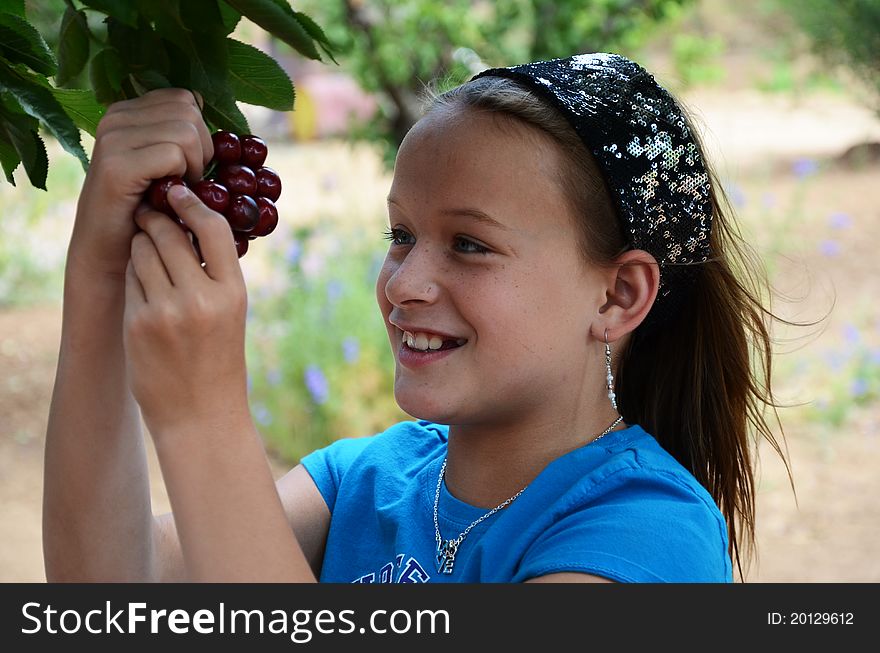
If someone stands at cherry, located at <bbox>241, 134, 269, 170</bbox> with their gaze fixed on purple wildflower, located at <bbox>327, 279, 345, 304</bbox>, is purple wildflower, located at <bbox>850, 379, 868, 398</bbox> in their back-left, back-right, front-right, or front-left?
front-right

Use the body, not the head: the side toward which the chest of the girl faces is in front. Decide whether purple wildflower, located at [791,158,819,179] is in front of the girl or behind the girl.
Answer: behind

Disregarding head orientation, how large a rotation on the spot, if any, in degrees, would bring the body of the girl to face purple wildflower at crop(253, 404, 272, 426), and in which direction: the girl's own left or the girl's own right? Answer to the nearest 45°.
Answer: approximately 135° to the girl's own right

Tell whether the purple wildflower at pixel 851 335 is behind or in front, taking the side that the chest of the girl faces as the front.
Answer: behind

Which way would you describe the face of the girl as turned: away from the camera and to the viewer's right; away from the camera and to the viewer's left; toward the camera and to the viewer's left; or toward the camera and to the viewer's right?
toward the camera and to the viewer's left

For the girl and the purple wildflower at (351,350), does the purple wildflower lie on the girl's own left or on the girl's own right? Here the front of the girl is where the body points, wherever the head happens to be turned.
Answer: on the girl's own right

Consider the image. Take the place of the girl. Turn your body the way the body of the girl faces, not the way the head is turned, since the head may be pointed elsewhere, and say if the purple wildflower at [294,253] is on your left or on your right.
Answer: on your right

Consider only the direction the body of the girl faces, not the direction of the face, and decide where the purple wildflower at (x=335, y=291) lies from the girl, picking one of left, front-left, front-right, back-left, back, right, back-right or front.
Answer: back-right

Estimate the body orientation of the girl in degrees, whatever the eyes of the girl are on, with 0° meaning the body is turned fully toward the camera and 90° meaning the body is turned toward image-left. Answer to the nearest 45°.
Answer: approximately 45°

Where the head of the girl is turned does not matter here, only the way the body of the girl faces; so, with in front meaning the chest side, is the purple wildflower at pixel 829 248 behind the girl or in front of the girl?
behind

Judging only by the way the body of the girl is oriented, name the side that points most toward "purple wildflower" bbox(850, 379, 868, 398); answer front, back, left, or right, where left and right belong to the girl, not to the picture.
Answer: back
